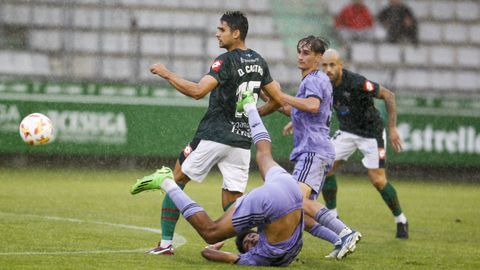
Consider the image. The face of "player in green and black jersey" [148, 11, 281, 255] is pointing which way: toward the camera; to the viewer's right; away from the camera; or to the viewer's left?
to the viewer's left

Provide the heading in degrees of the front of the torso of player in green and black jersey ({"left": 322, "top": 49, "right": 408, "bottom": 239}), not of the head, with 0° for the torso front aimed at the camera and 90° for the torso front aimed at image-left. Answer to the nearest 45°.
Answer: approximately 45°

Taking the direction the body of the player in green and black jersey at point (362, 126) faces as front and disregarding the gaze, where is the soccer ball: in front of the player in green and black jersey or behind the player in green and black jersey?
in front

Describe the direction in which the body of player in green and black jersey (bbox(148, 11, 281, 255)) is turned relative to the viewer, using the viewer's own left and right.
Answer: facing away from the viewer and to the left of the viewer

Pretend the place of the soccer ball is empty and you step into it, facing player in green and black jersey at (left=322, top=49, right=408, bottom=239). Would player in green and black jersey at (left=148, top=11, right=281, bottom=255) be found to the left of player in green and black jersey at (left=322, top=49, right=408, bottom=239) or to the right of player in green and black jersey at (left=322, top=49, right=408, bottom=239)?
right

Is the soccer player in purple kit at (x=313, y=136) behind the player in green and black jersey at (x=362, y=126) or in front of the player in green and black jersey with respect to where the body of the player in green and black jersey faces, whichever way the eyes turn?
in front
